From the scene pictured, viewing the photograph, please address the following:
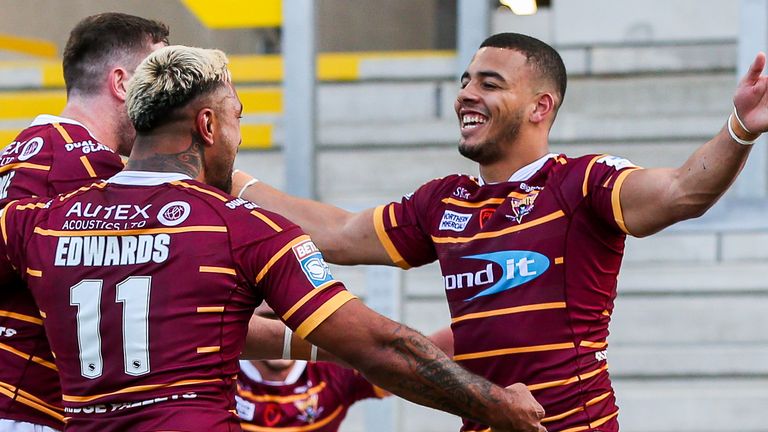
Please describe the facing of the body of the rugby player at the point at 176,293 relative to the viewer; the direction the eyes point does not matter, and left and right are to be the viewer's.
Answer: facing away from the viewer and to the right of the viewer

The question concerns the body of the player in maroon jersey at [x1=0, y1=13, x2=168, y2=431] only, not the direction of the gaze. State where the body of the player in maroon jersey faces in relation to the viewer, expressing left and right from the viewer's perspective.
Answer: facing away from the viewer and to the right of the viewer

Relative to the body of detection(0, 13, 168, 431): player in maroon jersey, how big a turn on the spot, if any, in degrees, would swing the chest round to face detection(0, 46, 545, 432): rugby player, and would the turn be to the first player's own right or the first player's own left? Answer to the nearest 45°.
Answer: approximately 90° to the first player's own right

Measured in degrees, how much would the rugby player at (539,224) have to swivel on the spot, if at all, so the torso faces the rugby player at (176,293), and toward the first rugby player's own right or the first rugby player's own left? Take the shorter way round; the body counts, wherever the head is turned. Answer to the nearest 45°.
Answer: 0° — they already face them

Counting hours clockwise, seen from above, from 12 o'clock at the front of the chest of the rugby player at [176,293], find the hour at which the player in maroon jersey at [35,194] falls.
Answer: The player in maroon jersey is roughly at 9 o'clock from the rugby player.

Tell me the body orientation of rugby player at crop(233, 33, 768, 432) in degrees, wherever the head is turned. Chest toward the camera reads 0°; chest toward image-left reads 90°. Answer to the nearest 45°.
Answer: approximately 45°

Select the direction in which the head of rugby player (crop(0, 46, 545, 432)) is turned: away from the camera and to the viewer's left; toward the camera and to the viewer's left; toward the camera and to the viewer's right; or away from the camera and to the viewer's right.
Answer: away from the camera and to the viewer's right

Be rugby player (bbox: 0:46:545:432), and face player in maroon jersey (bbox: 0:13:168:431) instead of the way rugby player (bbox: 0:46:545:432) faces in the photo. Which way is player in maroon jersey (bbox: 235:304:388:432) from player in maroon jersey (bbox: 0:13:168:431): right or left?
right
